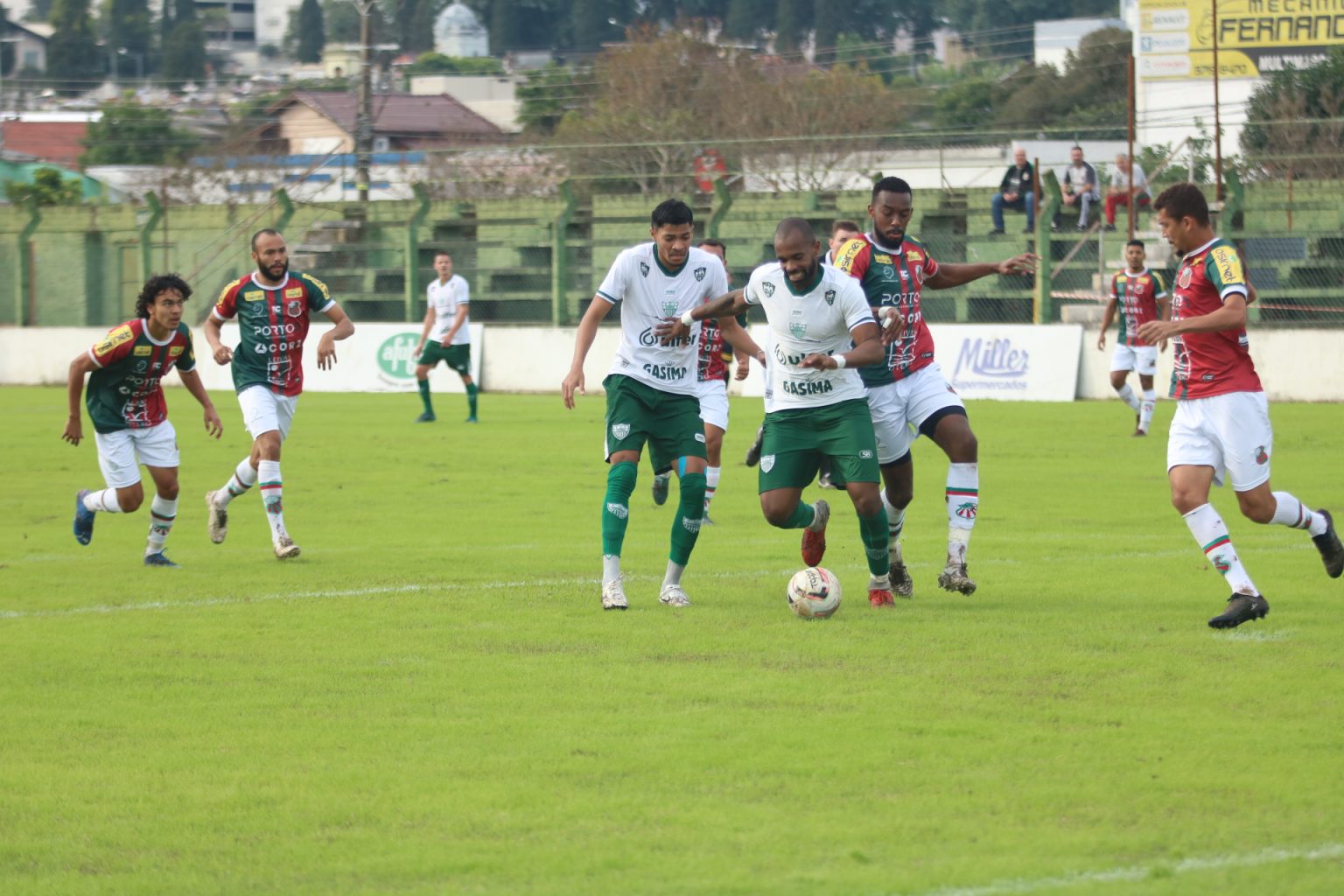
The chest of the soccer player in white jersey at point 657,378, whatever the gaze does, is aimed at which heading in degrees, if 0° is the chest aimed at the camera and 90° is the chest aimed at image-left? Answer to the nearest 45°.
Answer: approximately 0°

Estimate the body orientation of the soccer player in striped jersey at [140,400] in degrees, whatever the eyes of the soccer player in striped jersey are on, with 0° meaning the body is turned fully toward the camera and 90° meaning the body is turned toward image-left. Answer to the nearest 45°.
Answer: approximately 315°

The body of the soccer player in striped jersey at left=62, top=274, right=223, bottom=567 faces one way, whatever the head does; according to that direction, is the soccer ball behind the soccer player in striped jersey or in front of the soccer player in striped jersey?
in front

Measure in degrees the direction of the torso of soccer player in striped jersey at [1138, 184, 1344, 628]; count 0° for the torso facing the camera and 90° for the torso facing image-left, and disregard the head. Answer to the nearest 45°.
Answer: approximately 90°

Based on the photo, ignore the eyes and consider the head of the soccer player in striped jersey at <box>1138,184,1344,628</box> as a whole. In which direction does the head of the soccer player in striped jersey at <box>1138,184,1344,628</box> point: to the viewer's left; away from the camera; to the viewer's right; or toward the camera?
to the viewer's left

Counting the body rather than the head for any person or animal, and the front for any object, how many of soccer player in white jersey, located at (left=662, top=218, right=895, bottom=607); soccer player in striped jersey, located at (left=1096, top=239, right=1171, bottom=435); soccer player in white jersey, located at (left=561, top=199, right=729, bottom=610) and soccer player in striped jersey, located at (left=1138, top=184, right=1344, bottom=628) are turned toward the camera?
3

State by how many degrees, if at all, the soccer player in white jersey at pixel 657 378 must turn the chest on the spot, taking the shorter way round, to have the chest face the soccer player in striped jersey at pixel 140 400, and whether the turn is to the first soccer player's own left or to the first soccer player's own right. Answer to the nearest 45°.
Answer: approximately 135° to the first soccer player's own right

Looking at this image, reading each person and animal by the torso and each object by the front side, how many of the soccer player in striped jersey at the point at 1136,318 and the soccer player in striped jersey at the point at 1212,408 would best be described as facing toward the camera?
1

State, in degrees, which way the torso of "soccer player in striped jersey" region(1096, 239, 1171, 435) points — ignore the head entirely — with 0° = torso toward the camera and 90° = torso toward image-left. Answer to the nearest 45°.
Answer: approximately 0°
